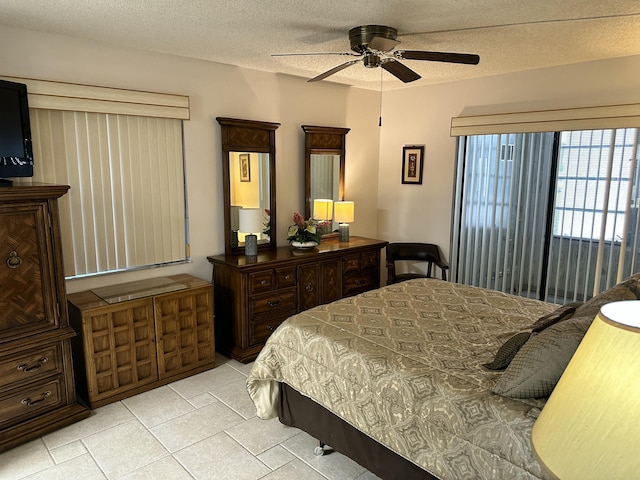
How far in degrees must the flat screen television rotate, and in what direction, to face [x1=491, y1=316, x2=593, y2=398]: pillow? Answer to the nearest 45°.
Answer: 0° — it already faces it

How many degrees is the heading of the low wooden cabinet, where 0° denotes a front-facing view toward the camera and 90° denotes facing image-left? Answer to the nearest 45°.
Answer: approximately 315°

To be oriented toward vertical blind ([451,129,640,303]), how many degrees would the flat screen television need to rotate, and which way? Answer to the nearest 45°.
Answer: approximately 45° to its left

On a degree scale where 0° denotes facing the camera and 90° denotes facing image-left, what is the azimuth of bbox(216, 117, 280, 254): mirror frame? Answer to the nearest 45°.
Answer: approximately 315°

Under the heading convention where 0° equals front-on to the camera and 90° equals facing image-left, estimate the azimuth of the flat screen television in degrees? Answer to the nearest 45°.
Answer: approximately 315°

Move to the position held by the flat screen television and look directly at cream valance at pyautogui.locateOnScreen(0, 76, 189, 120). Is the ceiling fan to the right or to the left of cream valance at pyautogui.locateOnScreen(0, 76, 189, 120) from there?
right

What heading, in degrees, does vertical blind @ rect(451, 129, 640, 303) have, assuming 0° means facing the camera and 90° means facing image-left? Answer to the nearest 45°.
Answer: approximately 45°

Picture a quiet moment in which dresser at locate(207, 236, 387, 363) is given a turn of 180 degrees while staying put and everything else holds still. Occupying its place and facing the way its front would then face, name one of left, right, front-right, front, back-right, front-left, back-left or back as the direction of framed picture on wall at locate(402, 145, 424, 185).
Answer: right

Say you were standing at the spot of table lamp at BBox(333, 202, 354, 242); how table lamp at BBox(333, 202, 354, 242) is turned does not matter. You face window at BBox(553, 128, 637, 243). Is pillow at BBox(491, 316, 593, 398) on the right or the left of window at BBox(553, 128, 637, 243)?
right

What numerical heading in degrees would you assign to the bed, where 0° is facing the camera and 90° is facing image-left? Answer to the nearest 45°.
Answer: approximately 135°

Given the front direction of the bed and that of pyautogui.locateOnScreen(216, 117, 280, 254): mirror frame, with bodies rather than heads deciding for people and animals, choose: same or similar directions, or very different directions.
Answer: very different directions

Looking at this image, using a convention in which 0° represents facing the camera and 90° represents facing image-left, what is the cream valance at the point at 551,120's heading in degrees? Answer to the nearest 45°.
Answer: approximately 45°

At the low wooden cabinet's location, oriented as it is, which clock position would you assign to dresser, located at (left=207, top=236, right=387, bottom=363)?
The dresser is roughly at 10 o'clock from the low wooden cabinet.
